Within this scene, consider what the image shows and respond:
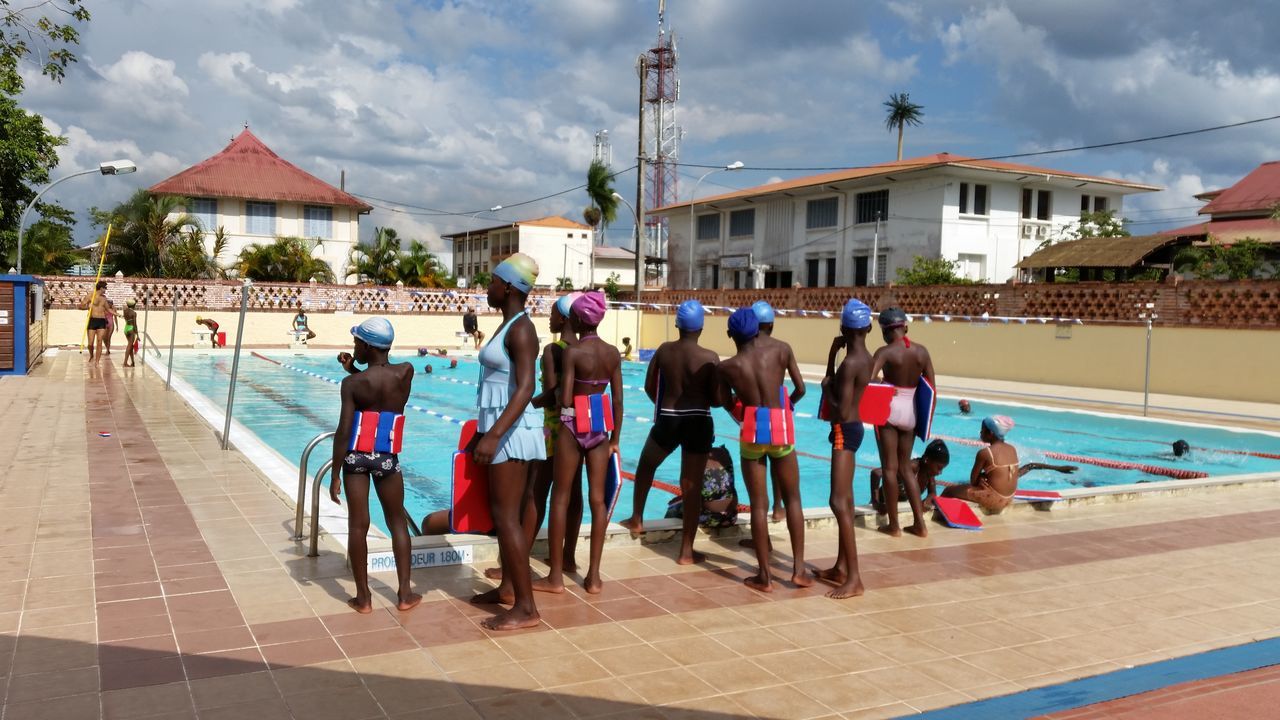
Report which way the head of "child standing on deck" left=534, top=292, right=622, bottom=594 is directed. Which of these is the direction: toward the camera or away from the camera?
away from the camera

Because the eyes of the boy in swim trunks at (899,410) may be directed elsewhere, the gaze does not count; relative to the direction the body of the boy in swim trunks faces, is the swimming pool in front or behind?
in front

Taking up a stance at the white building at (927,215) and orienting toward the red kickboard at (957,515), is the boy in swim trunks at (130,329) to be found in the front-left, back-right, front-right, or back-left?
front-right

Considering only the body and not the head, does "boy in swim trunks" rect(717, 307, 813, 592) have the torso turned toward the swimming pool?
yes

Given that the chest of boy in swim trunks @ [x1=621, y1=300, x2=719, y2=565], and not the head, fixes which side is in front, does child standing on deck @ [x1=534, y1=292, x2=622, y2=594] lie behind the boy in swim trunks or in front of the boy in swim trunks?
behind

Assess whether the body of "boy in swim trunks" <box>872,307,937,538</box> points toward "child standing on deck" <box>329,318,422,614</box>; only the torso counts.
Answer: no

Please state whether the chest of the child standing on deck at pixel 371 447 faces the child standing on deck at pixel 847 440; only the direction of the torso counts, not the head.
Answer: no

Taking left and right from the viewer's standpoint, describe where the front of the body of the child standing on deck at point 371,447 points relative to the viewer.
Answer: facing away from the viewer

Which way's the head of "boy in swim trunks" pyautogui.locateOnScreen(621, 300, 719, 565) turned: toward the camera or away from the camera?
away from the camera

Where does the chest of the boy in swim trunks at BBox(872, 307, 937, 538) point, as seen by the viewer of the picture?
away from the camera

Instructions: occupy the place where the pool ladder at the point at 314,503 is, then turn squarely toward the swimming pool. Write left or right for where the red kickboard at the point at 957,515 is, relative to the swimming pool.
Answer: right

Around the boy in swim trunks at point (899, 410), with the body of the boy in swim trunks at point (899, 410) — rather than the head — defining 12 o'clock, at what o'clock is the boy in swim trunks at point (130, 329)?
the boy in swim trunks at point (130, 329) is roughly at 10 o'clock from the boy in swim trunks at point (899, 410).

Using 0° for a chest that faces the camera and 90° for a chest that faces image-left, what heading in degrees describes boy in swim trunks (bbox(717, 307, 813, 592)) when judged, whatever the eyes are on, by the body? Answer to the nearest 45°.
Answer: approximately 180°

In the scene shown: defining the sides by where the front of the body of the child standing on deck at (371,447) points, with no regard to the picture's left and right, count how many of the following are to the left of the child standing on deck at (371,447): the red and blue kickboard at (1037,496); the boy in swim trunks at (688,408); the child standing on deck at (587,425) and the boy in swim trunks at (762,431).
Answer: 0

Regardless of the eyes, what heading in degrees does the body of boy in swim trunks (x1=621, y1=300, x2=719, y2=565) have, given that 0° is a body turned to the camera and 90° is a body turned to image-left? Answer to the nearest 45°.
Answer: approximately 180°

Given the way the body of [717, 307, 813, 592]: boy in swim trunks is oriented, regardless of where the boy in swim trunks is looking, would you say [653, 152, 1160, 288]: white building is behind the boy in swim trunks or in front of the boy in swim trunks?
in front

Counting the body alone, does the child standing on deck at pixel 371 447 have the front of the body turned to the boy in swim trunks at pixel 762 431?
no

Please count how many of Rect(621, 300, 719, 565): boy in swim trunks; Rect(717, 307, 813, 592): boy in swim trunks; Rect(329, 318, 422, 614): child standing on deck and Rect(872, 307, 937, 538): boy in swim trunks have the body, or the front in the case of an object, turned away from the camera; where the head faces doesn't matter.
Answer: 4

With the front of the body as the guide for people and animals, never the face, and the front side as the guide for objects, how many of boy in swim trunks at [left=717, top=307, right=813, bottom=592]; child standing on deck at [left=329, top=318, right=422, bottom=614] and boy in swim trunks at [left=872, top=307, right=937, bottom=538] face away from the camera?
3
